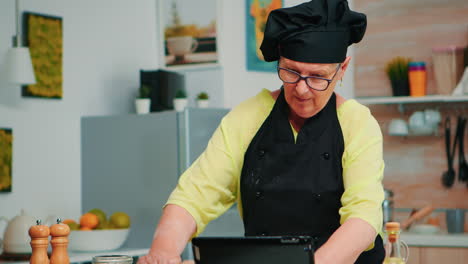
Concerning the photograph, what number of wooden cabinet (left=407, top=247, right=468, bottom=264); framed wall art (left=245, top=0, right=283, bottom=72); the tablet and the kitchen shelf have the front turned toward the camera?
3

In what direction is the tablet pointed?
away from the camera

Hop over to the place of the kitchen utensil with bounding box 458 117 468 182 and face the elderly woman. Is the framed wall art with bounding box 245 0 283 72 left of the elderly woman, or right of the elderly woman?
right

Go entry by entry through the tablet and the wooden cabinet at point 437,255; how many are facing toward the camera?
1
